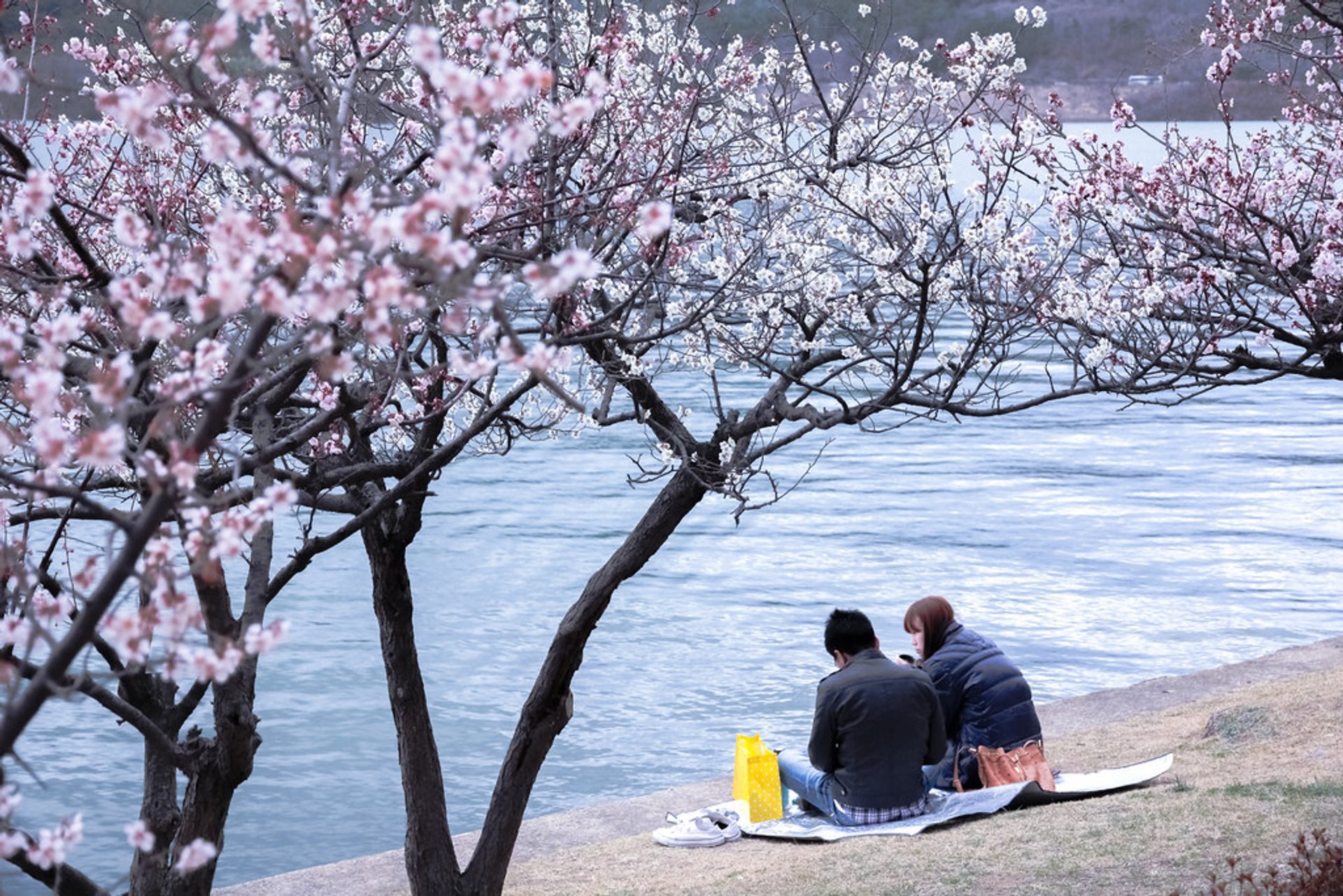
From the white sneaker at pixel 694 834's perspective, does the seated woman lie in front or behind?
behind

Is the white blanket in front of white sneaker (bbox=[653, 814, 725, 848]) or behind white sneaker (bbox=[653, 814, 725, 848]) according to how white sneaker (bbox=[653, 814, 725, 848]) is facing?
behind

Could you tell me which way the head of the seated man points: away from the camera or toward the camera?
away from the camera

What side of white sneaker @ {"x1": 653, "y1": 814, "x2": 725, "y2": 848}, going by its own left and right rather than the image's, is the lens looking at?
left
